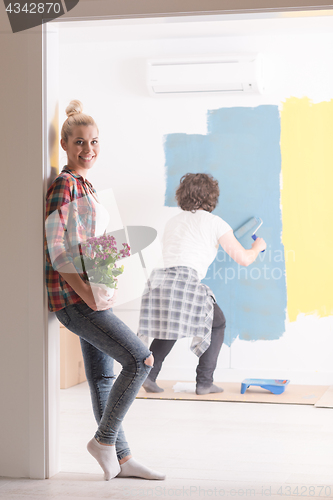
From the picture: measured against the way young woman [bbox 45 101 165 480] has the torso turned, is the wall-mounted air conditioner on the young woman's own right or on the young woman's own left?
on the young woman's own left

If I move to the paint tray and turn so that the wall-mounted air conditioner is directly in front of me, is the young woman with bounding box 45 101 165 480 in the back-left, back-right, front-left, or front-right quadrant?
back-left
